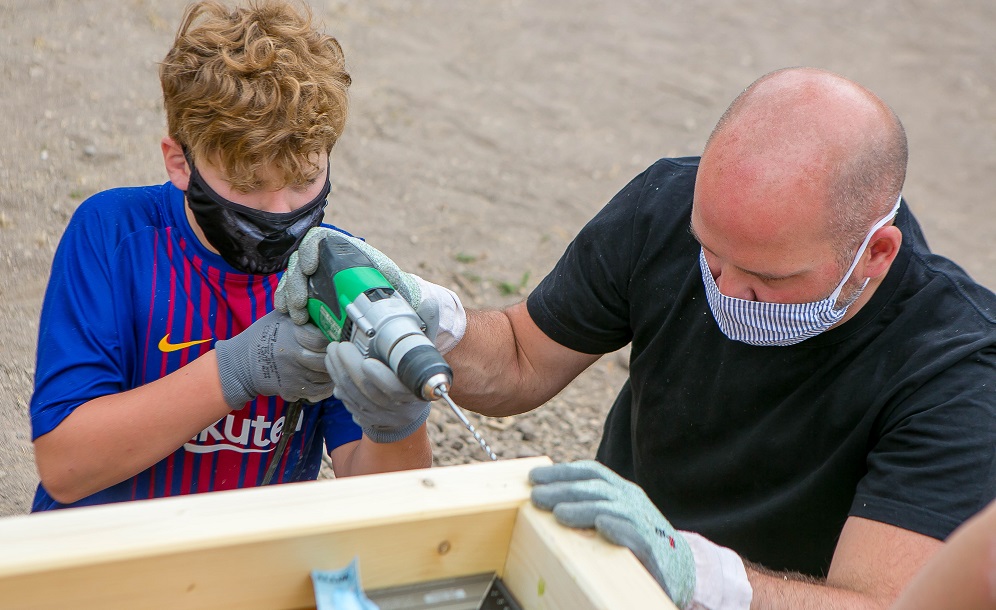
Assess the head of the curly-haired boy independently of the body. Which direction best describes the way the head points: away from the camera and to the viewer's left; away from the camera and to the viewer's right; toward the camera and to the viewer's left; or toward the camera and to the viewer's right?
toward the camera and to the viewer's right

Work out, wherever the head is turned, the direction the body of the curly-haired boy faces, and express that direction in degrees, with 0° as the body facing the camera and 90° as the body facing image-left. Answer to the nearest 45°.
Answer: approximately 315°

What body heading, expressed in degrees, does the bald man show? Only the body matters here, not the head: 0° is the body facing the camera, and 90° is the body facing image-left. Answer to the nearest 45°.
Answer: approximately 45°

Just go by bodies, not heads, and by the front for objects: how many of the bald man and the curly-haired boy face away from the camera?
0

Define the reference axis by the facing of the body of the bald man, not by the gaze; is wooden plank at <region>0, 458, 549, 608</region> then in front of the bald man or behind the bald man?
in front

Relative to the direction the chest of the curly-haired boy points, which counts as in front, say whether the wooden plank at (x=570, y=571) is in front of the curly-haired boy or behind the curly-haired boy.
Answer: in front

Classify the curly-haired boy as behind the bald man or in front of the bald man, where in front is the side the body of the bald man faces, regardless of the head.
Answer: in front

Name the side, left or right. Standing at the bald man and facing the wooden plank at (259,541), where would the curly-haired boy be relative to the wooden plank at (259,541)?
right

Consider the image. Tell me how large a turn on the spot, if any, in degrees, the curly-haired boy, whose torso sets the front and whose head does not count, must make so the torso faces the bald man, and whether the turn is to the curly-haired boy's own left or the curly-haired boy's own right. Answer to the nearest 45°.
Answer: approximately 45° to the curly-haired boy's own left
